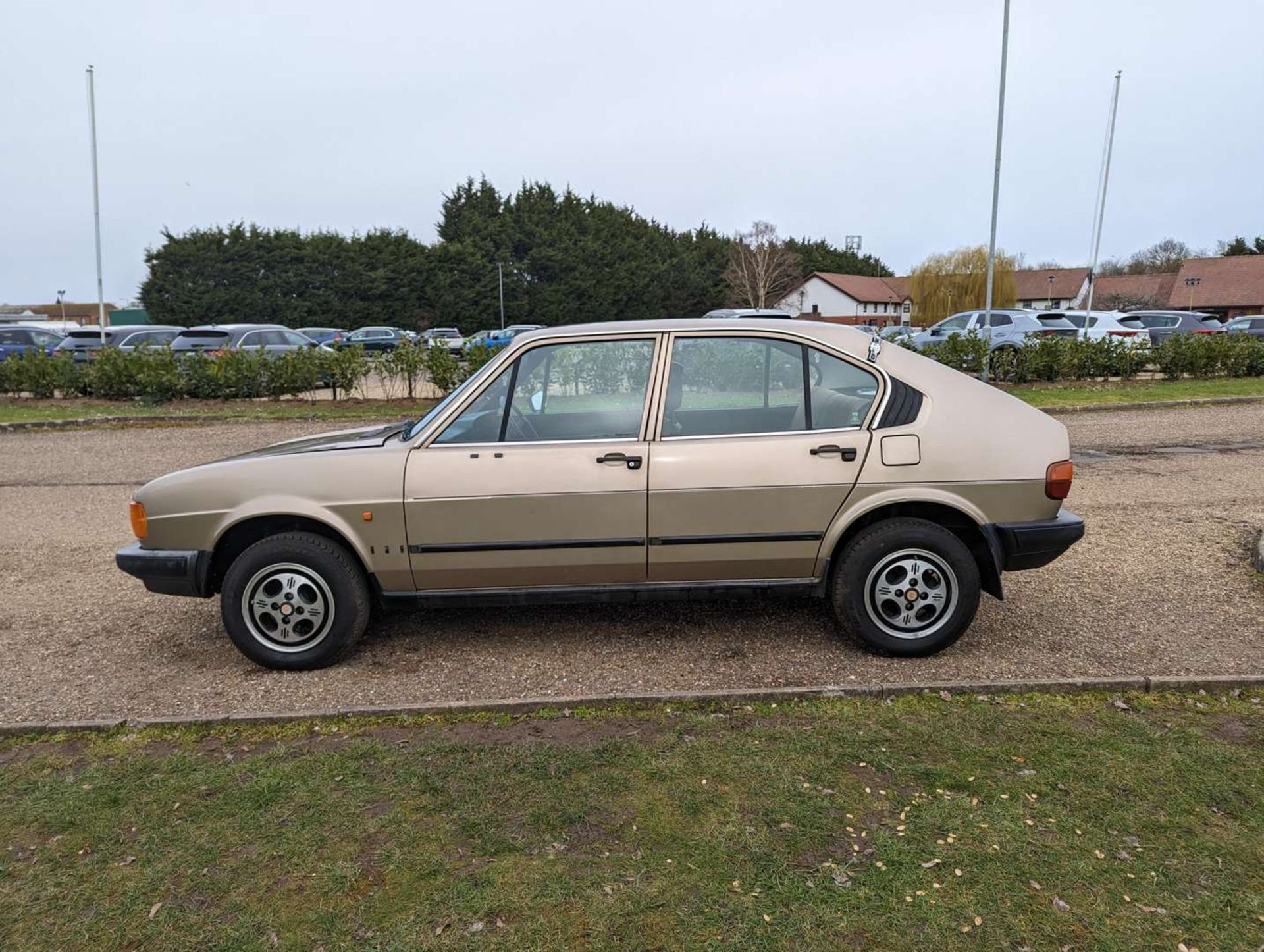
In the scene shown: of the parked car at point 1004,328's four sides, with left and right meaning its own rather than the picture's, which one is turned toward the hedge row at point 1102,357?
back

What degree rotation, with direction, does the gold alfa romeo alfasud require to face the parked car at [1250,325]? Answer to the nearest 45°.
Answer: approximately 135° to its right

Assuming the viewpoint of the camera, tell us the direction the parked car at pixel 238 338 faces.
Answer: facing away from the viewer and to the right of the viewer

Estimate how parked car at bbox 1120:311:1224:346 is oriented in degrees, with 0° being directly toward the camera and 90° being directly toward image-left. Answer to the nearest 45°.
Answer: approximately 135°

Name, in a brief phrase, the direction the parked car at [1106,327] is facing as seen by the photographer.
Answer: facing away from the viewer and to the left of the viewer

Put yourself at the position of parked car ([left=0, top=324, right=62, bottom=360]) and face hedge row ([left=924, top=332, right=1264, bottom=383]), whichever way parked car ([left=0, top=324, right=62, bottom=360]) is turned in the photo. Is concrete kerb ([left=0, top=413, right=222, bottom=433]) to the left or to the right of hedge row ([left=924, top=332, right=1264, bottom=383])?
right

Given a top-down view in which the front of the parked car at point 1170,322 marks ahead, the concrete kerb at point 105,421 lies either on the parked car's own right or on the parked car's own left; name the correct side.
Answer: on the parked car's own left

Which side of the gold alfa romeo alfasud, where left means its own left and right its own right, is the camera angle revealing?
left

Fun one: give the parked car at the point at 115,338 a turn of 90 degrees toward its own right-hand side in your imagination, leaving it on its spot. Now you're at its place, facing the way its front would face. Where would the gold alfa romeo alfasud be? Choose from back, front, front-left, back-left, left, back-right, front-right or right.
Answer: front-right

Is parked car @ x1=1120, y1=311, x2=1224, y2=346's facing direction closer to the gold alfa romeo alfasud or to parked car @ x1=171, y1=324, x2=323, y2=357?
the parked car

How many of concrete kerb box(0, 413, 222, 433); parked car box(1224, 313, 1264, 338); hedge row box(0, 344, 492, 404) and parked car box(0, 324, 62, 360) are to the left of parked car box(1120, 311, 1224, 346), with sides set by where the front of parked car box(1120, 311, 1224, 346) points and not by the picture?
3

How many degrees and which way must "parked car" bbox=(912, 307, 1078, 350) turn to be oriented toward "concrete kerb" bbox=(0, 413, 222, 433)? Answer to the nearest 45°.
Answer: approximately 90° to its left
